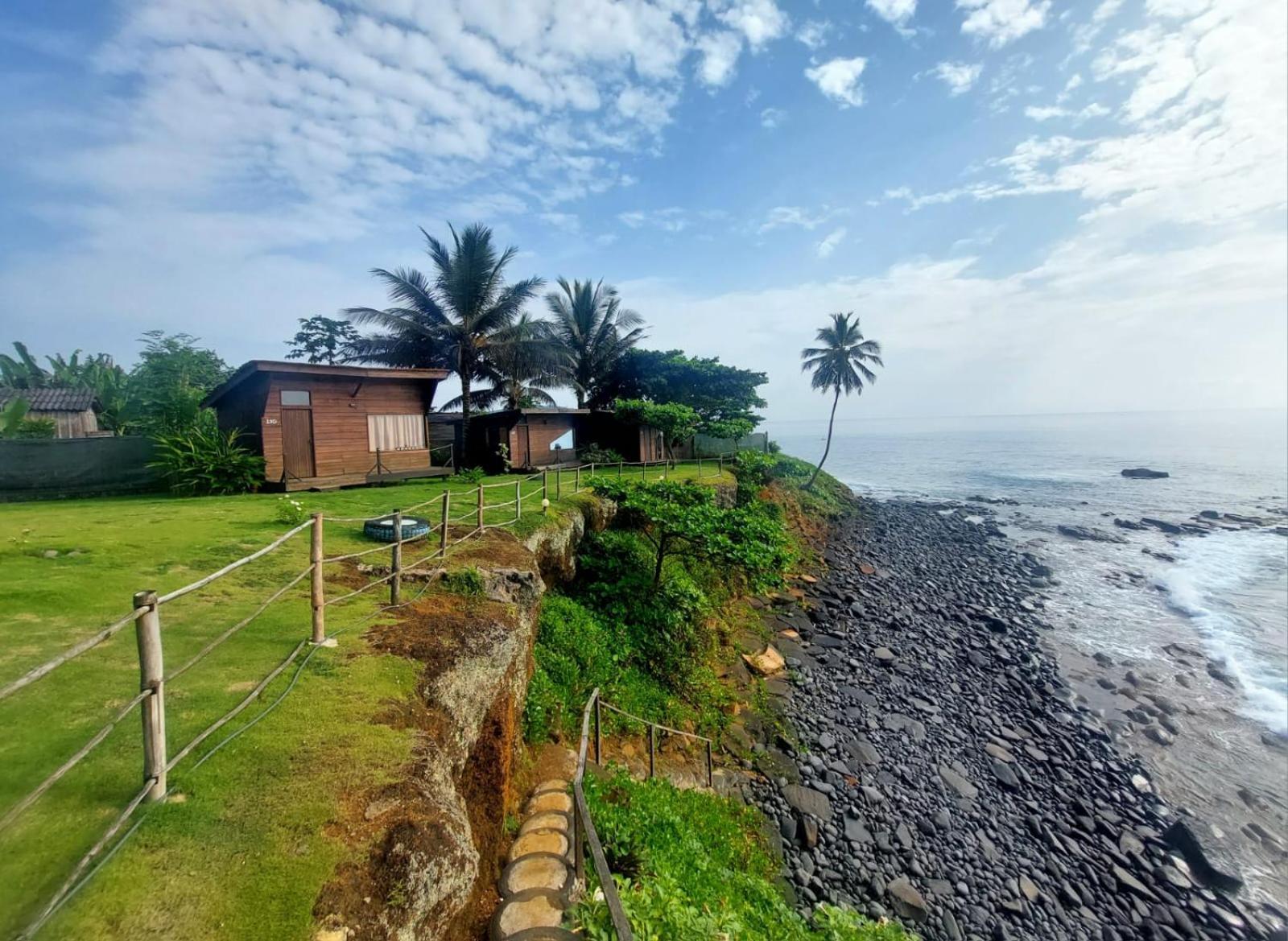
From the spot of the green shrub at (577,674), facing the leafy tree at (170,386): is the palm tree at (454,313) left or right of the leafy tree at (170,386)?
right

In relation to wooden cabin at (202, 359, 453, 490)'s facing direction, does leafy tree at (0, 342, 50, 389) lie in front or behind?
behind

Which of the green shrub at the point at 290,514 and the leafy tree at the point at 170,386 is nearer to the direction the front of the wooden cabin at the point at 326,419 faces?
the green shrub

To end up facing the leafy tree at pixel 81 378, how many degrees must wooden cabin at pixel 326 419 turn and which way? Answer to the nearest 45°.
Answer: approximately 180°

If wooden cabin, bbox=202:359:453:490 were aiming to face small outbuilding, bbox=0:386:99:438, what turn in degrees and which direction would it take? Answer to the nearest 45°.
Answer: approximately 180°

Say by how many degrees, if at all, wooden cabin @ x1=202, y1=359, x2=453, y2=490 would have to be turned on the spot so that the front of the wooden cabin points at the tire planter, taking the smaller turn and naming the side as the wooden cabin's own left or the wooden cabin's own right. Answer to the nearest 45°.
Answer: approximately 45° to the wooden cabin's own right

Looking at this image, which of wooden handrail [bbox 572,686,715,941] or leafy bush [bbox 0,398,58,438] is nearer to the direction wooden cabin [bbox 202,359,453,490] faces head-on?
the wooden handrail

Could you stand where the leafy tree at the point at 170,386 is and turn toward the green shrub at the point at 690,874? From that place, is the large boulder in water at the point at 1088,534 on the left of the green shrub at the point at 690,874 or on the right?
left

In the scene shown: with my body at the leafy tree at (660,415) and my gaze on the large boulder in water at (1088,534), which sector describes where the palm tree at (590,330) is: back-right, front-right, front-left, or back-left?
back-left

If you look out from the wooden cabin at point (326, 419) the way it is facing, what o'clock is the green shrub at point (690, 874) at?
The green shrub is roughly at 1 o'clock from the wooden cabin.

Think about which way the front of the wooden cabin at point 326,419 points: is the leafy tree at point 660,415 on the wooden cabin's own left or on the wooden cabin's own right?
on the wooden cabin's own left

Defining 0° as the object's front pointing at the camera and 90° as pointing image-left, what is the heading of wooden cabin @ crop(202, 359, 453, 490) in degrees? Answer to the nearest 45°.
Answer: approximately 315°

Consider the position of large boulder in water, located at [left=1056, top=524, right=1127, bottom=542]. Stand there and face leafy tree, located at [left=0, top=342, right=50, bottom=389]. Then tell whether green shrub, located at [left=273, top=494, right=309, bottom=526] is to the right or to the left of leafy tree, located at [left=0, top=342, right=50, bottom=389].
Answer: left

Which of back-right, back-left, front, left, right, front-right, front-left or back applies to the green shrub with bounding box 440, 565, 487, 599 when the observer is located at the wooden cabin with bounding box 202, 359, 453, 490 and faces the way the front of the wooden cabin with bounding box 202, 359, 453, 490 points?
front-right

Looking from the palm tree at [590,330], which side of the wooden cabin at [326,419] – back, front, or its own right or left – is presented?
left

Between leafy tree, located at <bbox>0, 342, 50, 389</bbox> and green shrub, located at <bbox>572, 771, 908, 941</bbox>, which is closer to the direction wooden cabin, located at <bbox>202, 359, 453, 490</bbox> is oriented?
the green shrub

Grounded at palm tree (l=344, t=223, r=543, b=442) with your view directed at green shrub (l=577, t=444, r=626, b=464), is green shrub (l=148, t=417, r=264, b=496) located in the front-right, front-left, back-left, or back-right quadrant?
back-right

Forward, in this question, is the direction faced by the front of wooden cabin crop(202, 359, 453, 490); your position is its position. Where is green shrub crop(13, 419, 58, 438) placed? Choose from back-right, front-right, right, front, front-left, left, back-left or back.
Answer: back
